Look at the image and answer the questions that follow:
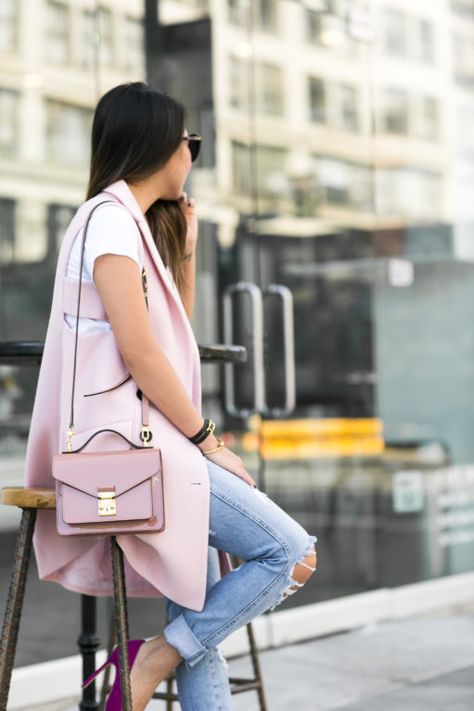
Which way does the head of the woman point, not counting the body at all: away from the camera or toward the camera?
away from the camera

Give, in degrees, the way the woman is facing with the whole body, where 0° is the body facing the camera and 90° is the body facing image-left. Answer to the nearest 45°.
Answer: approximately 270°
